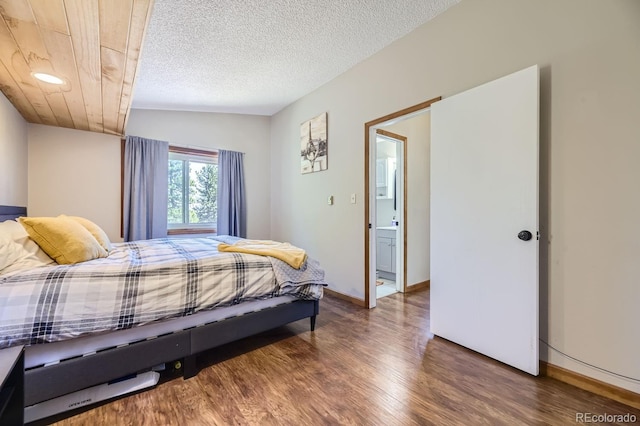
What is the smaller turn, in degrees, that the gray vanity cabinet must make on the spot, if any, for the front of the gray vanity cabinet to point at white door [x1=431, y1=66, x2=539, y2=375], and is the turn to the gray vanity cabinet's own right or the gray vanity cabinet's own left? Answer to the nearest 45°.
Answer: approximately 45° to the gray vanity cabinet's own left

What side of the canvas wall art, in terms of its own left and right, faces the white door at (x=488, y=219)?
left

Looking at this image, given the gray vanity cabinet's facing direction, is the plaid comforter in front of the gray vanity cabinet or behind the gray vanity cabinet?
in front

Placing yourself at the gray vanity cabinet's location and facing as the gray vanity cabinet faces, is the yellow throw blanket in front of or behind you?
in front

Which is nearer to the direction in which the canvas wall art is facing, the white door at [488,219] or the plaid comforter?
the plaid comforter

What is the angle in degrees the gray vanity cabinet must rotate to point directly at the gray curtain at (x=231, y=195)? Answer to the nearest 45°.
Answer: approximately 45° to its right

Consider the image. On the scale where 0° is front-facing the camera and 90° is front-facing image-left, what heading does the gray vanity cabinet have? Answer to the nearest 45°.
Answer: approximately 45°

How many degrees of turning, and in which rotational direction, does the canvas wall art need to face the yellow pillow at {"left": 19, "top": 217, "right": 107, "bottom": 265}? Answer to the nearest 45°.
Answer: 0° — it already faces it

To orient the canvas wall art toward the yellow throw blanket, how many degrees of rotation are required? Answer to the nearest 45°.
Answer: approximately 45° to its left

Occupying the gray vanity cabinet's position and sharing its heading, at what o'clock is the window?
The window is roughly at 1 o'clock from the gray vanity cabinet.

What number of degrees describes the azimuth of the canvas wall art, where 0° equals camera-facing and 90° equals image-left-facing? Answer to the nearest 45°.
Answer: approximately 45°
